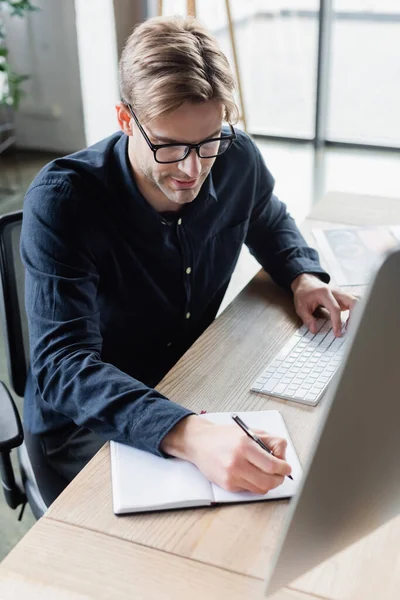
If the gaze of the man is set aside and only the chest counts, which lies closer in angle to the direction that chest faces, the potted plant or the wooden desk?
the wooden desk

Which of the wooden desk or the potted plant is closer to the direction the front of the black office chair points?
the wooden desk

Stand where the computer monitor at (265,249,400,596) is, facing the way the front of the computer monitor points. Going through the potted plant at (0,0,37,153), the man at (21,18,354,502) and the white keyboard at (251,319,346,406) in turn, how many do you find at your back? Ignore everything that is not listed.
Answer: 0

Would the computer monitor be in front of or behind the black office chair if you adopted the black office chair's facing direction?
in front

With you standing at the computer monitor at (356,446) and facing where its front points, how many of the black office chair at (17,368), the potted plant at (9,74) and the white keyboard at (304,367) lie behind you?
0

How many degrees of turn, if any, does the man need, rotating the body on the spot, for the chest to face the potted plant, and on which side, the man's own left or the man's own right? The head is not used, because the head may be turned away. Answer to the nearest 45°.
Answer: approximately 135° to the man's own left

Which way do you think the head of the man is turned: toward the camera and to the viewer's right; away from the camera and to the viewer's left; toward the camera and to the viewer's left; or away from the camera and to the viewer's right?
toward the camera and to the viewer's right

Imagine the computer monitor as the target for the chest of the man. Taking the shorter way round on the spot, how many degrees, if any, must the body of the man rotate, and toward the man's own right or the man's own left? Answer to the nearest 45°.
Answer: approximately 45° to the man's own right

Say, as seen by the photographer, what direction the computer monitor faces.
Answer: facing away from the viewer and to the left of the viewer

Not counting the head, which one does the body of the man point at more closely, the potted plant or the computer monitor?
the computer monitor

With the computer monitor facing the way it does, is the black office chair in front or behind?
in front

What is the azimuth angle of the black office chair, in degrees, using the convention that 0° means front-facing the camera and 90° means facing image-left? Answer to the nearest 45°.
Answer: approximately 315°

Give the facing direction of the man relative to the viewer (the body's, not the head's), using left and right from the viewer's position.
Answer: facing the viewer and to the right of the viewer

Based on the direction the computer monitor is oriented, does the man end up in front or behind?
in front

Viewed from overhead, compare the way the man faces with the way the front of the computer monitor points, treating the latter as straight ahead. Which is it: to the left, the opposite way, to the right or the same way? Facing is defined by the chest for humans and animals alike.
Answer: the opposite way
